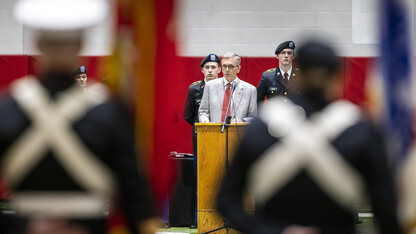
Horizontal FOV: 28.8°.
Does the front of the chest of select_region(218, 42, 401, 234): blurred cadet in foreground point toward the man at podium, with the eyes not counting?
yes

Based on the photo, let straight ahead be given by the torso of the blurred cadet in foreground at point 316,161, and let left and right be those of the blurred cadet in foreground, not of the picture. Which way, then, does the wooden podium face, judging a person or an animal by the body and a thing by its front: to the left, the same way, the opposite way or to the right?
the opposite way

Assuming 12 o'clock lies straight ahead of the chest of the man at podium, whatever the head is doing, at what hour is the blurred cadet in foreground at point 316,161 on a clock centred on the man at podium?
The blurred cadet in foreground is roughly at 12 o'clock from the man at podium.

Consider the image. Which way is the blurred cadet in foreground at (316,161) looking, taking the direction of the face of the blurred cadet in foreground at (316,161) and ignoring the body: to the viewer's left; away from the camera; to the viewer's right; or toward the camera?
away from the camera

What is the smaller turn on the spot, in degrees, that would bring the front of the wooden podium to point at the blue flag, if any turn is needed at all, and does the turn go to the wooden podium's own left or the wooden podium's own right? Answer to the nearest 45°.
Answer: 0° — it already faces it

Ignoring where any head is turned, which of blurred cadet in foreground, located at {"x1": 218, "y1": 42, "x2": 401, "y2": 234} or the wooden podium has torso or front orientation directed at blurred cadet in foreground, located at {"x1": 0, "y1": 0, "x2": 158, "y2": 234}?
the wooden podium

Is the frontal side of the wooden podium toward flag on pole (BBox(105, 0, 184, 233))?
yes

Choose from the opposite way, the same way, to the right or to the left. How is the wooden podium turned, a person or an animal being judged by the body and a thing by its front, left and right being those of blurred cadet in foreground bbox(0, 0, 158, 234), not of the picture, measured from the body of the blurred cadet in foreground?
the opposite way

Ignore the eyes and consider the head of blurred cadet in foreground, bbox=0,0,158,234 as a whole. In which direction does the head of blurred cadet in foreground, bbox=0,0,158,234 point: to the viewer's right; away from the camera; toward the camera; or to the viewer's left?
away from the camera

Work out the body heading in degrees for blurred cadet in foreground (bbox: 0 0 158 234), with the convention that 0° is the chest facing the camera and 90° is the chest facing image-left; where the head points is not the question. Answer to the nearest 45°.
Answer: approximately 180°

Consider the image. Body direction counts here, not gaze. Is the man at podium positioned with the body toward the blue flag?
yes

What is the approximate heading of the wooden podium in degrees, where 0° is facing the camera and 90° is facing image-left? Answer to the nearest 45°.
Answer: approximately 0°
